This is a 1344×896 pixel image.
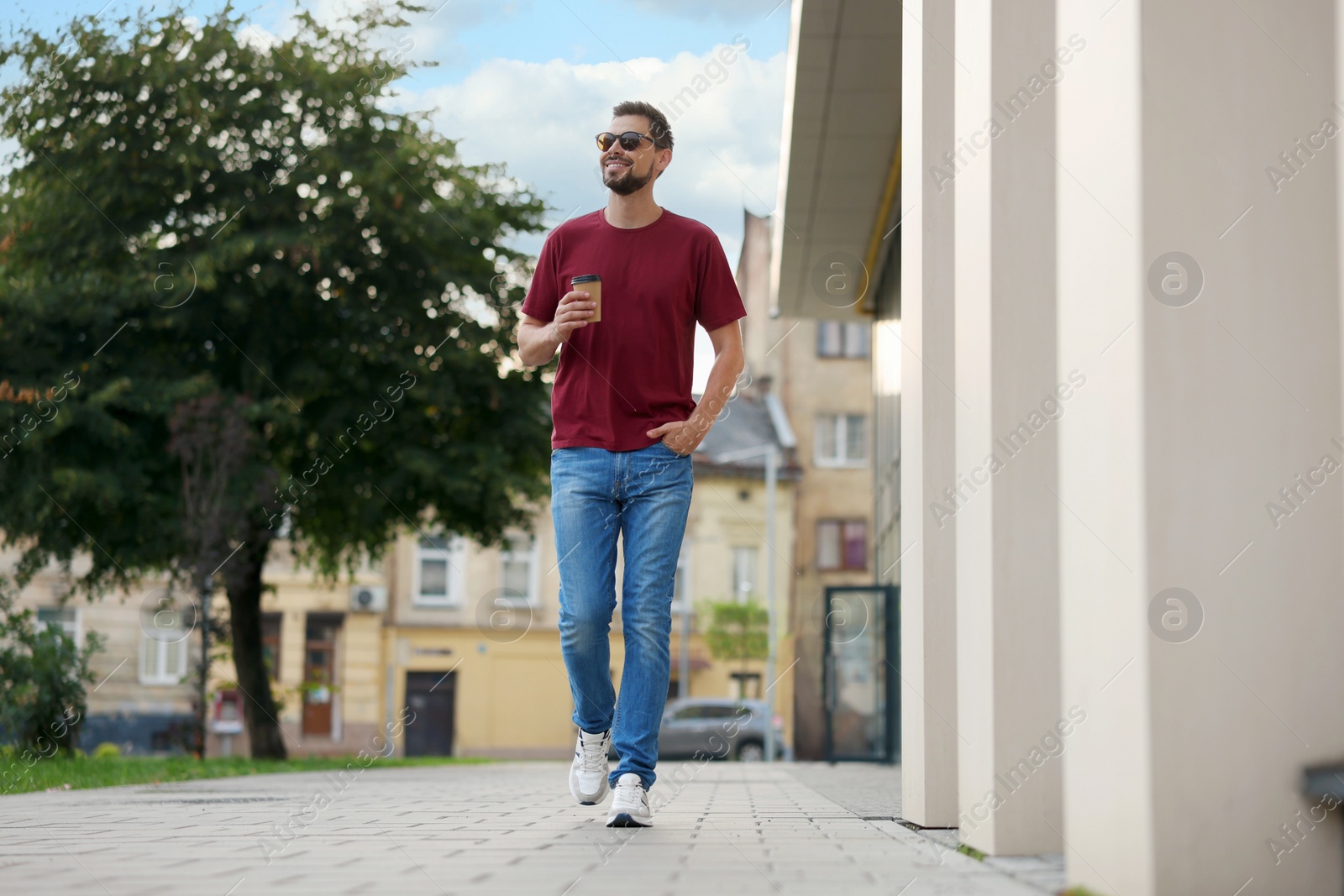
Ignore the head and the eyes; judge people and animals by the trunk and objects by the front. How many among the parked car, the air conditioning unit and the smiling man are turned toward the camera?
2

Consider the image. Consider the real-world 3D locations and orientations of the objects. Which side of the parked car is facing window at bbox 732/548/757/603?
right

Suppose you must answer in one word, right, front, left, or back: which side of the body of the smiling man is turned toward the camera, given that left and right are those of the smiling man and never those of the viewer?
front

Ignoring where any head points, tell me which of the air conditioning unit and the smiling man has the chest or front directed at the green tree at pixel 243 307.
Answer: the air conditioning unit

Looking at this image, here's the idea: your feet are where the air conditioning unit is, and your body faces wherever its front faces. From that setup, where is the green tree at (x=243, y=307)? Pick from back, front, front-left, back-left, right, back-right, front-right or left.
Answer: front

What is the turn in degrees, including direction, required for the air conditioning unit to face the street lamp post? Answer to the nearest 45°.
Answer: approximately 90° to its left

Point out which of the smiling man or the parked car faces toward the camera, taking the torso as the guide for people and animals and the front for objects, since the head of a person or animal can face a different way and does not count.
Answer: the smiling man

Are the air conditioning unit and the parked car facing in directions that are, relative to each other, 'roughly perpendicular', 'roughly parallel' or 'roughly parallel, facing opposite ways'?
roughly perpendicular

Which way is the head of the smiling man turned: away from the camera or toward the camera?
toward the camera

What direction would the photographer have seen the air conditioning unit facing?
facing the viewer
